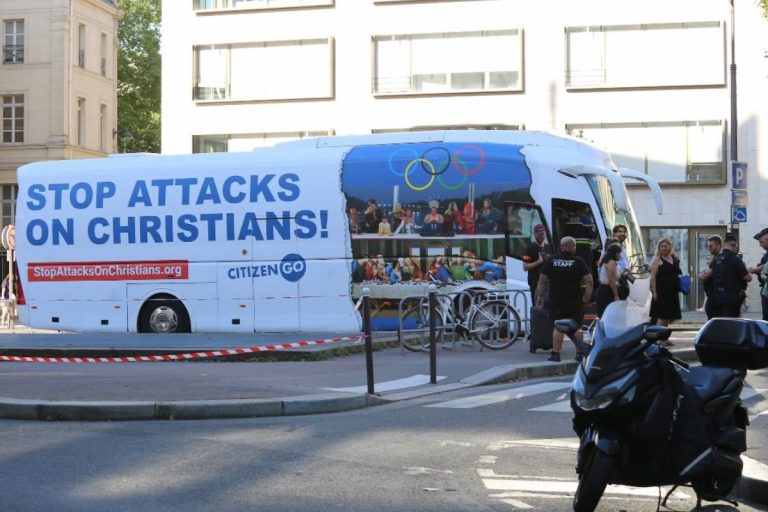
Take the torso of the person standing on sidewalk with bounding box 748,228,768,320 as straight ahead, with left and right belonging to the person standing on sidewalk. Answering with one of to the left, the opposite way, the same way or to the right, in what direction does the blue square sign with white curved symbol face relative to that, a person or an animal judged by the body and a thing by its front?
to the left

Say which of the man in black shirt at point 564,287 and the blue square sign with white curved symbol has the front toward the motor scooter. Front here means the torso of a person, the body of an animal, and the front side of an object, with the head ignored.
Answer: the blue square sign with white curved symbol

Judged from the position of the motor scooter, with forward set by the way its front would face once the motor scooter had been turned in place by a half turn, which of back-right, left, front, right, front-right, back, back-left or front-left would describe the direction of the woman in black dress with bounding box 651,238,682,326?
front-left

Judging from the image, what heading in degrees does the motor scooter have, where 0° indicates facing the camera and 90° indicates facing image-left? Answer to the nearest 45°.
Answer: approximately 45°

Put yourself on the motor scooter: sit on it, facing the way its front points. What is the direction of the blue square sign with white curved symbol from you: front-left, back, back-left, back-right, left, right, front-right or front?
back-right

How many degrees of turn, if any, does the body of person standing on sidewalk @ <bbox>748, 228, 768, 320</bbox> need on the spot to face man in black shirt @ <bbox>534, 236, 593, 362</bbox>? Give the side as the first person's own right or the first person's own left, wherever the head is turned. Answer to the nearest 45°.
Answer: approximately 45° to the first person's own left

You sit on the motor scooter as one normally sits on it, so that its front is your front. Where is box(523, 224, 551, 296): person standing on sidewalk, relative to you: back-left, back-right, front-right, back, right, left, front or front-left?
back-right

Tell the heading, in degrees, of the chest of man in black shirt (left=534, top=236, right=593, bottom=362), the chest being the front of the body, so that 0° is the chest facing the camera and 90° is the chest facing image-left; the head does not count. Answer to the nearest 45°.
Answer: approximately 180°
